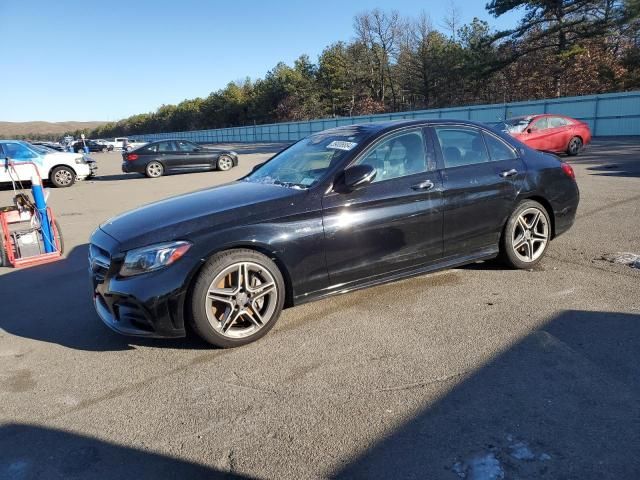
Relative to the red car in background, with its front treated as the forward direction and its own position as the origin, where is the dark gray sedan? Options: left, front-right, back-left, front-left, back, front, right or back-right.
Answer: front-right

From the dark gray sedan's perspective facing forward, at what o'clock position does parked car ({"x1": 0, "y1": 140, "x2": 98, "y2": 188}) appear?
The parked car is roughly at 5 o'clock from the dark gray sedan.

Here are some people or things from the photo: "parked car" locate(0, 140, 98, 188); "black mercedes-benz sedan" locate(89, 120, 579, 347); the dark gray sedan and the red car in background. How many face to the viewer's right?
2

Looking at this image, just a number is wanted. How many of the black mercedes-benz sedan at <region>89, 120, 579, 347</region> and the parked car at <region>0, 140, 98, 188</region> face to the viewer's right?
1

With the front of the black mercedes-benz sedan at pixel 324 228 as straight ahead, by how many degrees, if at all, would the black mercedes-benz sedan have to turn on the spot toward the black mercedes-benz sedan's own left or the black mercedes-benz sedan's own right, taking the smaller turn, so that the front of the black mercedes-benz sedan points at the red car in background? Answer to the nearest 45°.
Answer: approximately 180°

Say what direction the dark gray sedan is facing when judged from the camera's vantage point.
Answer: facing to the right of the viewer

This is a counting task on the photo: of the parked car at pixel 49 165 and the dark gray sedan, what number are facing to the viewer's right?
2

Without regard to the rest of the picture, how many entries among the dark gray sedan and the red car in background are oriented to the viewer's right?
1

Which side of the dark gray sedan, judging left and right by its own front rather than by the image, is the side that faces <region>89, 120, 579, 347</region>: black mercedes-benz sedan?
right

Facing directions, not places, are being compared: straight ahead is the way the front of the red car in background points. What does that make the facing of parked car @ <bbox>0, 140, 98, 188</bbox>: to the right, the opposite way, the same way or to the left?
the opposite way

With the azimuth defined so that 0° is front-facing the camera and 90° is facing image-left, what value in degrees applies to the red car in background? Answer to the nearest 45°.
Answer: approximately 45°

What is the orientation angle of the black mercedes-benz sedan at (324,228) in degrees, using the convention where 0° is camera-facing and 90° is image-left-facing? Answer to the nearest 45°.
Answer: approximately 45°
